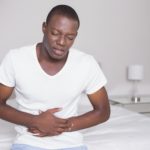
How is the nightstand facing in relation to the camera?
toward the camera

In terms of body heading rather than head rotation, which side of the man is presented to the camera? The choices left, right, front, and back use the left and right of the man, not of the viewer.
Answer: front

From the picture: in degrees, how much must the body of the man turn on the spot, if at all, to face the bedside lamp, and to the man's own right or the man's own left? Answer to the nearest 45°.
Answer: approximately 135° to the man's own left

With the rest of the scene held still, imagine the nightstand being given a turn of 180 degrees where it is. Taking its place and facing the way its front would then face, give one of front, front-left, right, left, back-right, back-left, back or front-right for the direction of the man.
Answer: back
